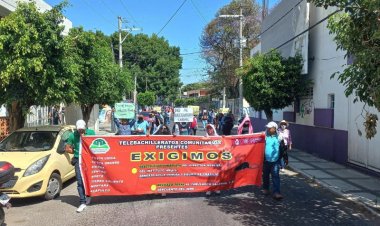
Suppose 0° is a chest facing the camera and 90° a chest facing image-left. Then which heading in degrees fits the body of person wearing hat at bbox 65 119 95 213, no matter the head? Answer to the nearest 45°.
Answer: approximately 0°

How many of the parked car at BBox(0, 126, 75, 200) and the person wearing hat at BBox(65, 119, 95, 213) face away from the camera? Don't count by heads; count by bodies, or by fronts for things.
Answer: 0

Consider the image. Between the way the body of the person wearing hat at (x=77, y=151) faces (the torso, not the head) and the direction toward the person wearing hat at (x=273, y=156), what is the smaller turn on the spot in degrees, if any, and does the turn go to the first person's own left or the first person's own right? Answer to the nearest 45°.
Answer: approximately 90° to the first person's own left

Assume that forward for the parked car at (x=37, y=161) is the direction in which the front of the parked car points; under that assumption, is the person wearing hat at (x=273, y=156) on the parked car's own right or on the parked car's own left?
on the parked car's own left

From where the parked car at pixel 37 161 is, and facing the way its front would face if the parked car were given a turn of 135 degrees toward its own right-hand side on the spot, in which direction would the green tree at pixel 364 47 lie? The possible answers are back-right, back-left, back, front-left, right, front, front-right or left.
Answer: back-right

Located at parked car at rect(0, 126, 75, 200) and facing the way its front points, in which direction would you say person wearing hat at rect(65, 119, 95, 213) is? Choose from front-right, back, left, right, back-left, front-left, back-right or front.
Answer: left

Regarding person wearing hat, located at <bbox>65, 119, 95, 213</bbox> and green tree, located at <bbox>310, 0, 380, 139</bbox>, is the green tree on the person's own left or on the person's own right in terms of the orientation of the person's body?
on the person's own left
